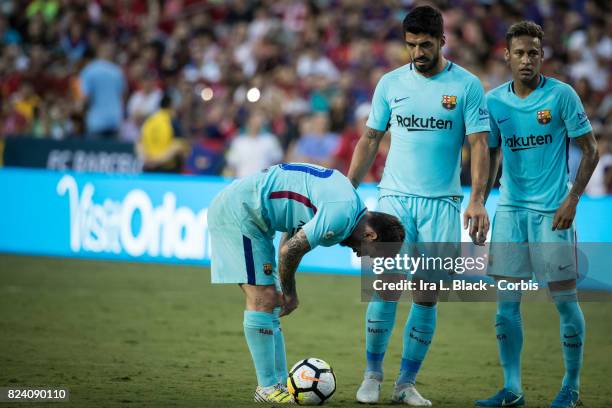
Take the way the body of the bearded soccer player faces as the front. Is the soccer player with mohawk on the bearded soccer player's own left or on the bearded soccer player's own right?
on the bearded soccer player's own left

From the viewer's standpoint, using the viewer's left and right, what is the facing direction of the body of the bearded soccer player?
facing the viewer

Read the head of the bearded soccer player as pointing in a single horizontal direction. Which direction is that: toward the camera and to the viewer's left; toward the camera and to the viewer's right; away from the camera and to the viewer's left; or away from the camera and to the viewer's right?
toward the camera and to the viewer's left
